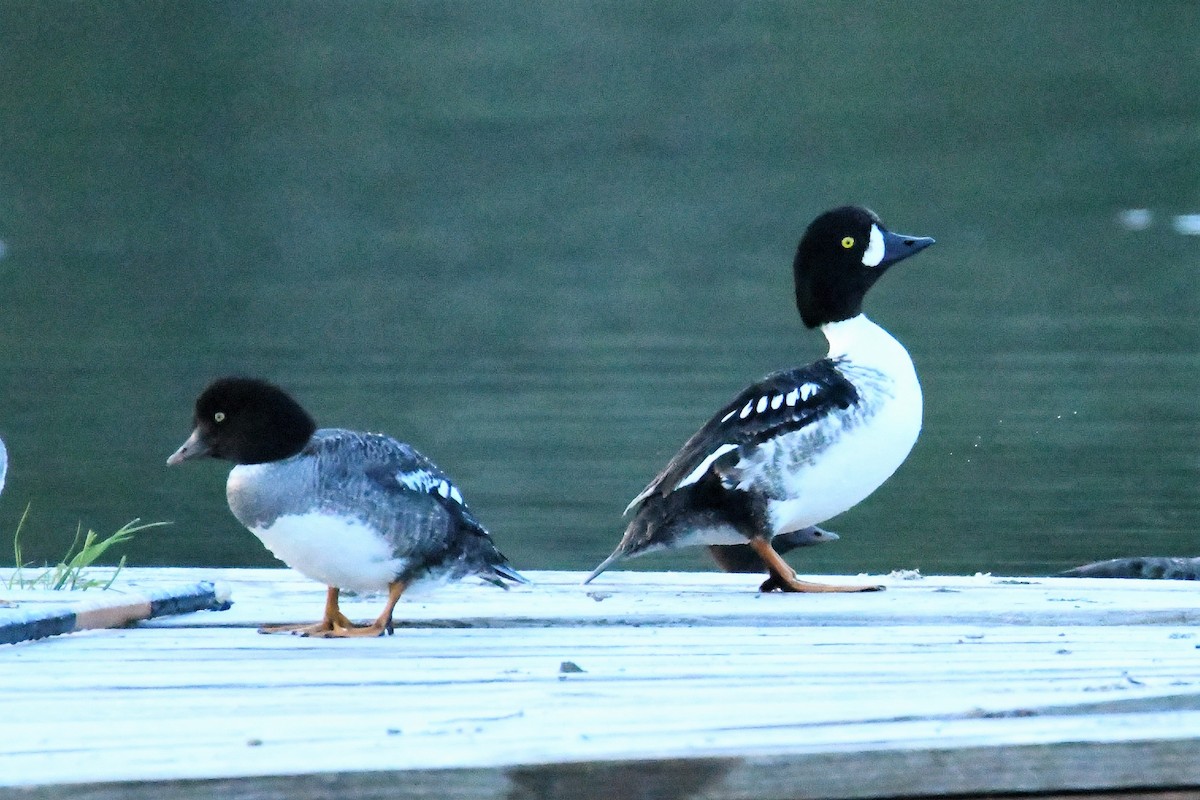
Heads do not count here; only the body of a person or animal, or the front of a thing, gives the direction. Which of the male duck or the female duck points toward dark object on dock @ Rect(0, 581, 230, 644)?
the female duck

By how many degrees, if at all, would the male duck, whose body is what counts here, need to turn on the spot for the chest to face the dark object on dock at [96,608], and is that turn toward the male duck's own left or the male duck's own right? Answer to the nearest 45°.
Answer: approximately 135° to the male duck's own right

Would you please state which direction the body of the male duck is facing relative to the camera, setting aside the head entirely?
to the viewer's right

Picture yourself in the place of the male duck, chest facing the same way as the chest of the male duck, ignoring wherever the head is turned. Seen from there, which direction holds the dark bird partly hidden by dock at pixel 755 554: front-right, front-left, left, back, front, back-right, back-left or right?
left

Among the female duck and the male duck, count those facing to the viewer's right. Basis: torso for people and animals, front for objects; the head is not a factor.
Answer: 1

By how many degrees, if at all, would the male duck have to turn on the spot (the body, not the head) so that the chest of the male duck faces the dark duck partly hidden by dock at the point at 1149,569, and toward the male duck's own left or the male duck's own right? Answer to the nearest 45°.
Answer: approximately 45° to the male duck's own left

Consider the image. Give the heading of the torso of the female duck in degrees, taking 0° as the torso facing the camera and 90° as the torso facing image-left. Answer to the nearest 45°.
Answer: approximately 90°

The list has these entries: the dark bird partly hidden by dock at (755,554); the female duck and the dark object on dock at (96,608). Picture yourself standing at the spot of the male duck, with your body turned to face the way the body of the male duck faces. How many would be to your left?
1

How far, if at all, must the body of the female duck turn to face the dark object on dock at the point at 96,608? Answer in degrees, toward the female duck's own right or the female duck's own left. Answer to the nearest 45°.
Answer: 0° — it already faces it

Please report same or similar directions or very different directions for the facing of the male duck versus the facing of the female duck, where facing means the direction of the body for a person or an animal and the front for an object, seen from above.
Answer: very different directions
